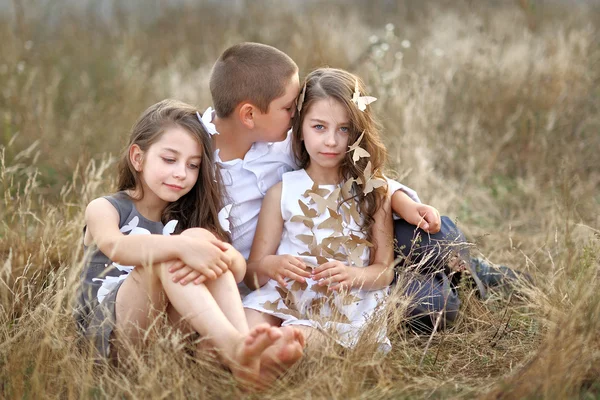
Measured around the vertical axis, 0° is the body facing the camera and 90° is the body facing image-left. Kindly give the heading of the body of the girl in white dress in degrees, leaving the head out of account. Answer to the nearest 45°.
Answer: approximately 0°

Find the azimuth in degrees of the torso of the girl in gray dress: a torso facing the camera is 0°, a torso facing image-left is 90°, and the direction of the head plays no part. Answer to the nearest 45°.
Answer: approximately 315°

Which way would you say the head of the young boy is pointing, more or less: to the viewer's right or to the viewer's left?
to the viewer's right

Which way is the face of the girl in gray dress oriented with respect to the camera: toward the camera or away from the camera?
toward the camera

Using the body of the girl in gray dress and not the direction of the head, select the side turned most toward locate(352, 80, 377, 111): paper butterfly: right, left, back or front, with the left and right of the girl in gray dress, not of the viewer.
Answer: left

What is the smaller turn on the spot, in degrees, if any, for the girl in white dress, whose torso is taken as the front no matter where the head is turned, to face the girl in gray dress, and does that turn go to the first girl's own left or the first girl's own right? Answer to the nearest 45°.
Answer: approximately 45° to the first girl's own right

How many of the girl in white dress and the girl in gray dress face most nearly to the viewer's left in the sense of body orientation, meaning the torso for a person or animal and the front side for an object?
0

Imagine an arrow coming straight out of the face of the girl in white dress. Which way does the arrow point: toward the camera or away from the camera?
toward the camera
